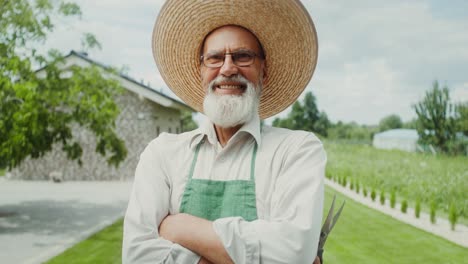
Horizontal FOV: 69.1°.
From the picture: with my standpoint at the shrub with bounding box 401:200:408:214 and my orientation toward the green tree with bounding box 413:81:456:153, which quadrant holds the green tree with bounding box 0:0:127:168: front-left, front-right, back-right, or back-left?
back-left

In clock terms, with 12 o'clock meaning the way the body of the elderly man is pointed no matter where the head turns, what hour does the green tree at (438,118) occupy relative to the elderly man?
The green tree is roughly at 7 o'clock from the elderly man.

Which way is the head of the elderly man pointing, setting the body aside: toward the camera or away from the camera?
toward the camera

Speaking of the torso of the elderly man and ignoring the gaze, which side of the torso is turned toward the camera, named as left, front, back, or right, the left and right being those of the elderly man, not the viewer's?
front

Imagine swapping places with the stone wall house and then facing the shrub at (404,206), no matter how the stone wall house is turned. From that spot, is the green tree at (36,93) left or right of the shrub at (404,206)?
right

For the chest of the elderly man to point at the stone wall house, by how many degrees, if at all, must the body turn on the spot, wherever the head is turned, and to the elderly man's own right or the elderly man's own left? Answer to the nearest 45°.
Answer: approximately 180°

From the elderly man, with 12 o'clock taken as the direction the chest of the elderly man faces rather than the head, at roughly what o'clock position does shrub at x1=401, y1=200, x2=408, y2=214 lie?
The shrub is roughly at 7 o'clock from the elderly man.
